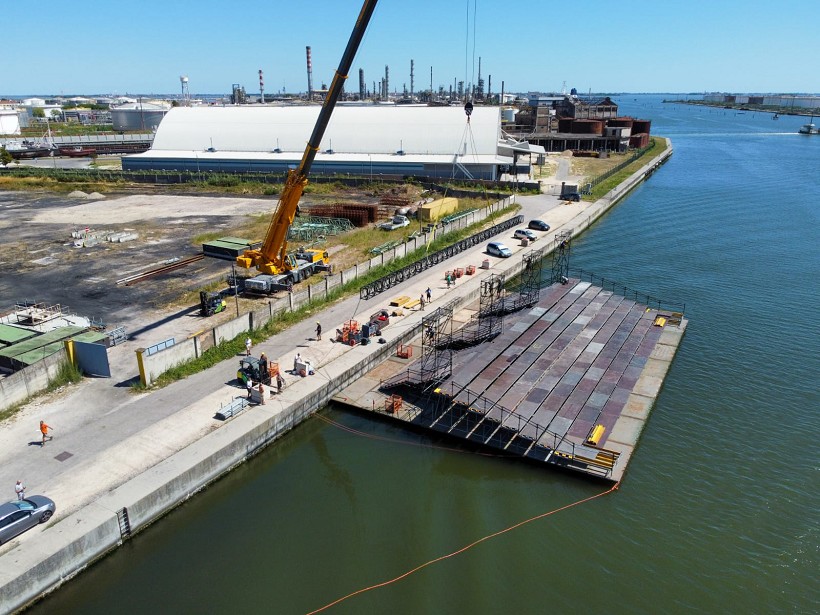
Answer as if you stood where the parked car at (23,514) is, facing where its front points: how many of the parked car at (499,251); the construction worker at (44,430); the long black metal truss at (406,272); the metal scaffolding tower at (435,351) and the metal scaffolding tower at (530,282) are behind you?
0

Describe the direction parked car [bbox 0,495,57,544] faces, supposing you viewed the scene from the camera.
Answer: facing away from the viewer and to the right of the viewer

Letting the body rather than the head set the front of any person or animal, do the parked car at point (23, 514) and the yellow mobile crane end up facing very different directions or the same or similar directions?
same or similar directions

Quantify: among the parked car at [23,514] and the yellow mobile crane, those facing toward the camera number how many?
0

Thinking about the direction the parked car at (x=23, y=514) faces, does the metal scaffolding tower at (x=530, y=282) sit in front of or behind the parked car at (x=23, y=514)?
in front

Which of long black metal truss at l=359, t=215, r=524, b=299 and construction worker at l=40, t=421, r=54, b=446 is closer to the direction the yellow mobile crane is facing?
the long black metal truss

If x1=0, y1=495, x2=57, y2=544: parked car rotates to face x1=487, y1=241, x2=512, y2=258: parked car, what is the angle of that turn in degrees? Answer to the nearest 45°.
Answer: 0° — it already faces it

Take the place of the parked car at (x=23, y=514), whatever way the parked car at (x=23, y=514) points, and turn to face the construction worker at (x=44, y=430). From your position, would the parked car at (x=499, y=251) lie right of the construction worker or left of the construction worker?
right

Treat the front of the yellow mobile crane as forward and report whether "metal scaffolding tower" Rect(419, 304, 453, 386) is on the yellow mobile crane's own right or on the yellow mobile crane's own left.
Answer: on the yellow mobile crane's own right

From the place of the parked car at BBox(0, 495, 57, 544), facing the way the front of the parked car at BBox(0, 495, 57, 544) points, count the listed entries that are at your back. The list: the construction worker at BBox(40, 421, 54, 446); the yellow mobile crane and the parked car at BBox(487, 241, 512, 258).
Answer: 0

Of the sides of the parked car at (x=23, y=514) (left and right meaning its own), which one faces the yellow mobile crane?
front

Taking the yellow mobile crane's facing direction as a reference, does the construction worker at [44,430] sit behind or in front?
behind

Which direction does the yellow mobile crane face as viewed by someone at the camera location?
facing away from the viewer and to the right of the viewer
